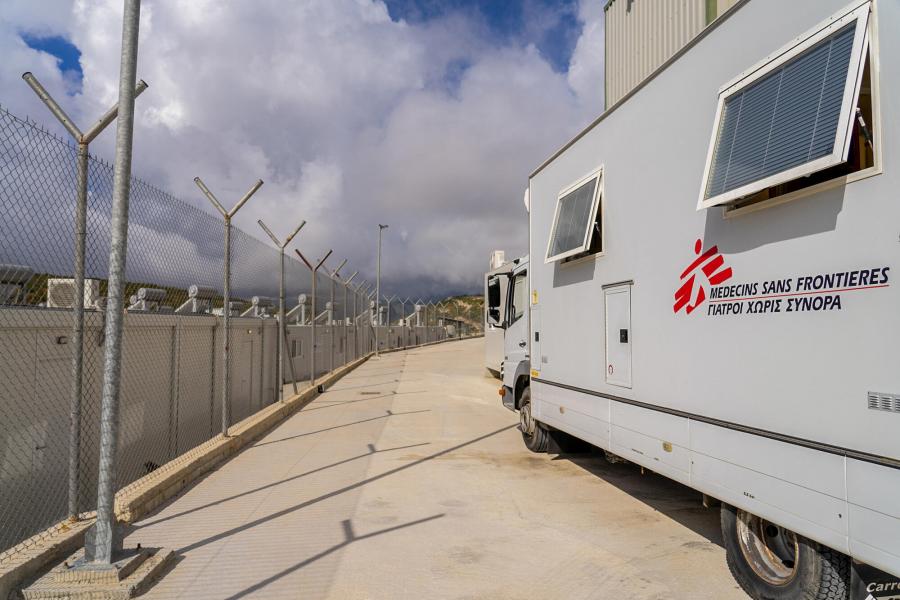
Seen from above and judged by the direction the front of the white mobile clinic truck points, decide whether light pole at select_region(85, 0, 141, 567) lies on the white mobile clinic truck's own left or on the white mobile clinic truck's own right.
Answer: on the white mobile clinic truck's own left

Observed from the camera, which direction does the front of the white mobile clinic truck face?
facing away from the viewer and to the left of the viewer
